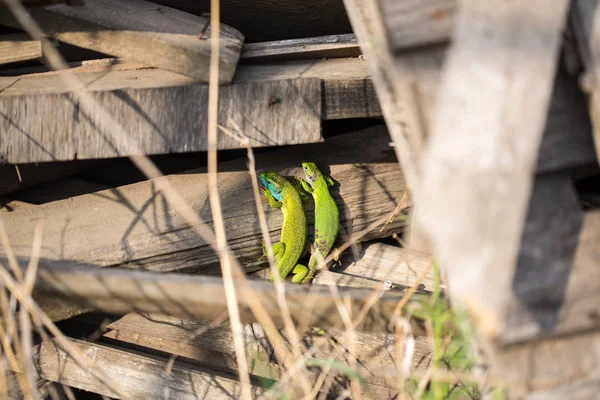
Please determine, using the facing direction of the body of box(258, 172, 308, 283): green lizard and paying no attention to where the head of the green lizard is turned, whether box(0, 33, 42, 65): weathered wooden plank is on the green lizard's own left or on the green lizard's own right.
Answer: on the green lizard's own left

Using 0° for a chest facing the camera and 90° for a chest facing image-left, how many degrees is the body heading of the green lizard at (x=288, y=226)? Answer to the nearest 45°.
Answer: approximately 135°

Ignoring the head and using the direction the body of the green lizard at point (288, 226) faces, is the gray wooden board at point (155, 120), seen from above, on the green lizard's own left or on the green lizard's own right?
on the green lizard's own left
